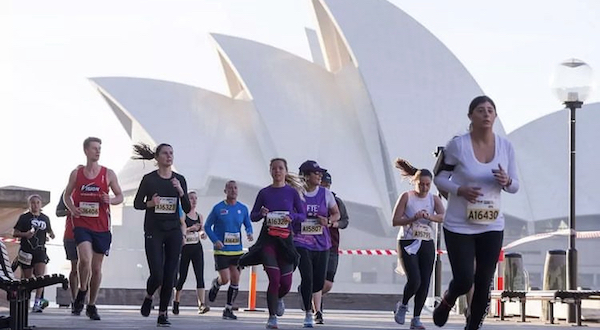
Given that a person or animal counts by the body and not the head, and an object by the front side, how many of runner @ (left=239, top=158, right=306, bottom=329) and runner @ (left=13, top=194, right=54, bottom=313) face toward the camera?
2

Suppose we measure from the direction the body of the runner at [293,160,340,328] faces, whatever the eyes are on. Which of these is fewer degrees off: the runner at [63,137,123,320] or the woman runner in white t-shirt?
the woman runner in white t-shirt

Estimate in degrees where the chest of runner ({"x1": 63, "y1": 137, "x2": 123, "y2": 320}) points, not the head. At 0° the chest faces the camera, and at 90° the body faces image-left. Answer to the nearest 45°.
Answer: approximately 0°

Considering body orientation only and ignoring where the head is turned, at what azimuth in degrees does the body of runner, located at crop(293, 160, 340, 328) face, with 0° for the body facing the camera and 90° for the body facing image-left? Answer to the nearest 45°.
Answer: approximately 0°

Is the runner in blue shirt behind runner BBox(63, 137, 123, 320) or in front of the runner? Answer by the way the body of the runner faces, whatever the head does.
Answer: behind

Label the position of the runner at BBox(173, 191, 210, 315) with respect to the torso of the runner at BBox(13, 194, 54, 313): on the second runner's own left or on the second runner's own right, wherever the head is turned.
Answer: on the second runner's own left

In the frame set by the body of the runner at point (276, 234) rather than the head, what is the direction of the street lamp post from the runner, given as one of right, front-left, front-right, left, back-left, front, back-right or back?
back-left

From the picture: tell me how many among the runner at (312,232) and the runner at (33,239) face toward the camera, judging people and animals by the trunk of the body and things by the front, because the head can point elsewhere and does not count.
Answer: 2

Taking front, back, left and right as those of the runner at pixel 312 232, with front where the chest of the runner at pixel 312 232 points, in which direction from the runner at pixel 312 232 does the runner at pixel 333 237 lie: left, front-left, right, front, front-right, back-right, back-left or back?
back
